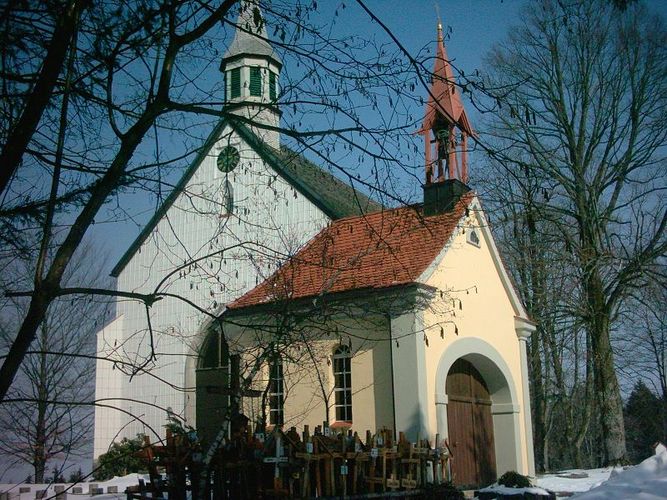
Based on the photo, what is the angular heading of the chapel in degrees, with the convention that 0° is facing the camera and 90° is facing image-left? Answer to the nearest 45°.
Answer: approximately 315°
